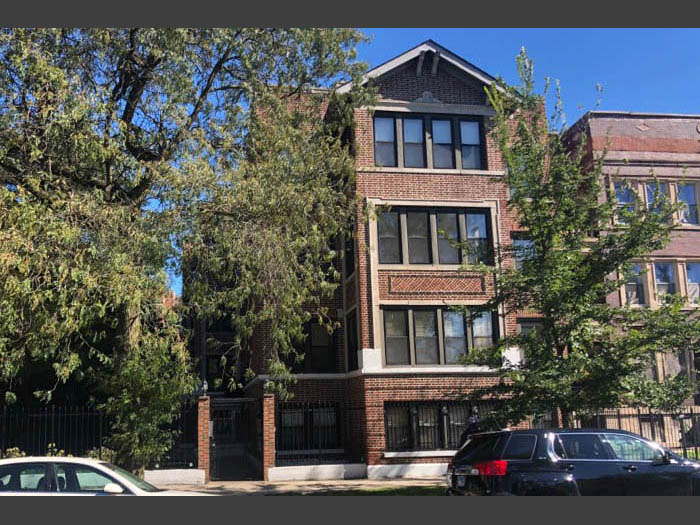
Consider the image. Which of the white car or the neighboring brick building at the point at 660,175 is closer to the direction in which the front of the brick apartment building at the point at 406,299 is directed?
the white car

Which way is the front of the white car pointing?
to the viewer's right

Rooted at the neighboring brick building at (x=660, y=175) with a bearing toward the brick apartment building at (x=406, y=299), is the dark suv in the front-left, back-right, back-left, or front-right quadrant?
front-left

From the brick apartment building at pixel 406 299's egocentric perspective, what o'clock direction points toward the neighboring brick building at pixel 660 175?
The neighboring brick building is roughly at 8 o'clock from the brick apartment building.

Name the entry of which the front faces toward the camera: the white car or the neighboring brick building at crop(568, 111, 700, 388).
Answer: the neighboring brick building

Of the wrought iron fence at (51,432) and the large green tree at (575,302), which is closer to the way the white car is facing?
the large green tree

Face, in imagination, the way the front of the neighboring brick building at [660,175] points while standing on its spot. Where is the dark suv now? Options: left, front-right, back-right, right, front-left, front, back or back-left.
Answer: front

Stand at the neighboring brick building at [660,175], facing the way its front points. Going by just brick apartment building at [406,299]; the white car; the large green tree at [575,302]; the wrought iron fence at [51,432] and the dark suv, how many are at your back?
0

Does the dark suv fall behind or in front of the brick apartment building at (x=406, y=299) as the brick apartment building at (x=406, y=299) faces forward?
in front

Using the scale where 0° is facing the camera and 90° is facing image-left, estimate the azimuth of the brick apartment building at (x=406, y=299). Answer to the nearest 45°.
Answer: approximately 0°

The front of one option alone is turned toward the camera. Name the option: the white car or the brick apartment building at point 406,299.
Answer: the brick apartment building

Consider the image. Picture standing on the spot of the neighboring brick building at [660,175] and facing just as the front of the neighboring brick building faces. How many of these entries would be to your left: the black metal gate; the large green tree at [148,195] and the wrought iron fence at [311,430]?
0

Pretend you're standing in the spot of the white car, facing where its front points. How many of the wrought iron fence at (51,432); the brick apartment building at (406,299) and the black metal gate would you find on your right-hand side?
0

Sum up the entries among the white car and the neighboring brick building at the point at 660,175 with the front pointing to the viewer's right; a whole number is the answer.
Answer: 1

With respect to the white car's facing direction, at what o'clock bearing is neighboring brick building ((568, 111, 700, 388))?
The neighboring brick building is roughly at 11 o'clock from the white car.

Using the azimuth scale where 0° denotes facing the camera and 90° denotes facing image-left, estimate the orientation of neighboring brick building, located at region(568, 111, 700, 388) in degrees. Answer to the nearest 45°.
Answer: approximately 0°

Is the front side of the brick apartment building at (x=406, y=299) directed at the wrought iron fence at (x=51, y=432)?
no

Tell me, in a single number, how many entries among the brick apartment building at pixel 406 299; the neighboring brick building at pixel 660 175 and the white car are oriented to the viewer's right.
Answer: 1
